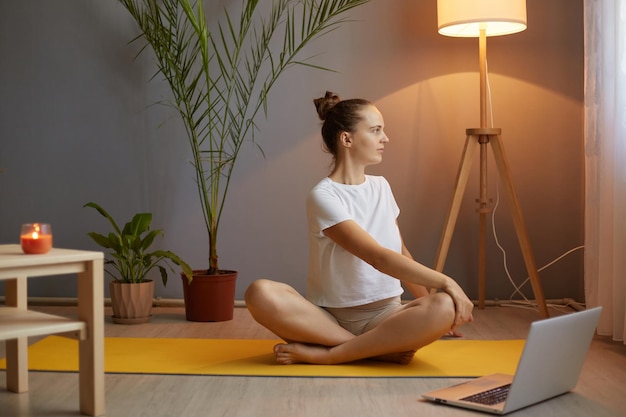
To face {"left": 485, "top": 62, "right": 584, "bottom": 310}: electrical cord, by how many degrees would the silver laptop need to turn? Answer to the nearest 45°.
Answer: approximately 45° to its right

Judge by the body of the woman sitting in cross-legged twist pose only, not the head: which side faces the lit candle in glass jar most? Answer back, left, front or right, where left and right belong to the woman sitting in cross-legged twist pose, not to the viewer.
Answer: right

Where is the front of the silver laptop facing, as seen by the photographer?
facing away from the viewer and to the left of the viewer

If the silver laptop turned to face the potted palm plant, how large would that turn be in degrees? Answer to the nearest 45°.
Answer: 0° — it already faces it

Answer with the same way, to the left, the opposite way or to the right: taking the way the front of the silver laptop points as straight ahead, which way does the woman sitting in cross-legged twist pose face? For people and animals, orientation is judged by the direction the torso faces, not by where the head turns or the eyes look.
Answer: the opposite way

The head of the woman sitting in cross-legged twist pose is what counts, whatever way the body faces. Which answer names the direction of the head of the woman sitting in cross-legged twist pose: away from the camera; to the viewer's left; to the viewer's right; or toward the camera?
to the viewer's right

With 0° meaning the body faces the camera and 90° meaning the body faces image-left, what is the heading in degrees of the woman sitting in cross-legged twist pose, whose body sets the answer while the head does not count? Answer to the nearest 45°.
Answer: approximately 315°

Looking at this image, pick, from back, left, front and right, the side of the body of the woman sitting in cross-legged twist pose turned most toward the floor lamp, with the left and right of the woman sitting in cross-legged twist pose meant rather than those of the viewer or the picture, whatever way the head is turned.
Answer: left
